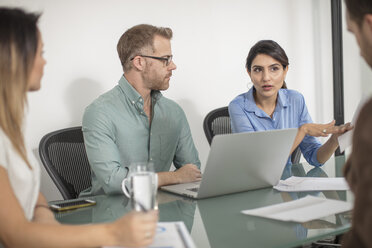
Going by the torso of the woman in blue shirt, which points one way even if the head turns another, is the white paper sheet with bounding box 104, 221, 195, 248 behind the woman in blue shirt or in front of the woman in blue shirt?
in front

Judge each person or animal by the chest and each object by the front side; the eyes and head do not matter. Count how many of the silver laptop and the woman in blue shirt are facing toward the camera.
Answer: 1

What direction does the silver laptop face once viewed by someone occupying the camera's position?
facing away from the viewer and to the left of the viewer

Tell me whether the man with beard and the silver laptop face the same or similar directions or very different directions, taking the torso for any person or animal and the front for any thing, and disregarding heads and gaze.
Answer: very different directions

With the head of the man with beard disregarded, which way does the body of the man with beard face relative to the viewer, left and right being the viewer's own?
facing the viewer and to the right of the viewer

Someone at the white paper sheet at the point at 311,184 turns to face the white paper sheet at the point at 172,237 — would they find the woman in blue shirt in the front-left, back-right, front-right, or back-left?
back-right

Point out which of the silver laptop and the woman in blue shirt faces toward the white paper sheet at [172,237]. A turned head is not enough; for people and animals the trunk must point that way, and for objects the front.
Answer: the woman in blue shirt

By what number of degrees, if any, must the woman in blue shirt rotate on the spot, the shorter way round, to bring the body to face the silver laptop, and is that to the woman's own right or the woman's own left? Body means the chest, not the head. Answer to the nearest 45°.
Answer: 0° — they already face it

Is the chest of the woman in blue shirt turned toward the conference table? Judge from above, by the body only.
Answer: yes

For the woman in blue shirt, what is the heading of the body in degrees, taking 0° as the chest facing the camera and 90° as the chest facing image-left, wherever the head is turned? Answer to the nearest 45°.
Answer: approximately 0°

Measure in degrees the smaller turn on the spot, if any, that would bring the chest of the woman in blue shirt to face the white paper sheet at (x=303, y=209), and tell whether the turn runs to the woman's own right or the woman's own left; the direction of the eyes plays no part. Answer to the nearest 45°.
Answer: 0° — they already face it

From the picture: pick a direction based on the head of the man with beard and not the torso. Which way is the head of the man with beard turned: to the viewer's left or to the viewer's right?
to the viewer's right

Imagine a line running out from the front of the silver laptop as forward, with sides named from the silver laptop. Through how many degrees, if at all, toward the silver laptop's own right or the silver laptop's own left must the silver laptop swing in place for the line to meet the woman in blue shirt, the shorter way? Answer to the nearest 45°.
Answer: approximately 45° to the silver laptop's own right
